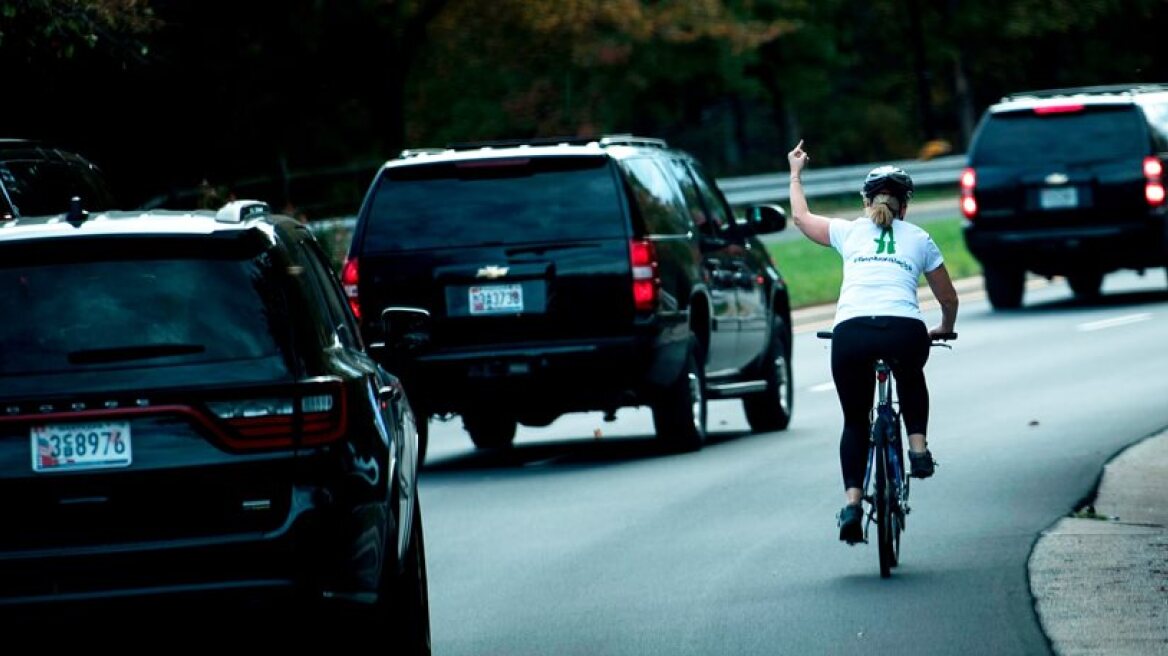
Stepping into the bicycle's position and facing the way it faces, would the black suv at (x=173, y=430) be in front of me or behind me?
behind

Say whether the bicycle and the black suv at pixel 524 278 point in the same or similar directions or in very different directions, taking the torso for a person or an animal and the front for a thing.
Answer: same or similar directions

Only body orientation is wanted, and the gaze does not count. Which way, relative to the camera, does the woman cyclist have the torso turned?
away from the camera

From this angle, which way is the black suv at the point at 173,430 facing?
away from the camera

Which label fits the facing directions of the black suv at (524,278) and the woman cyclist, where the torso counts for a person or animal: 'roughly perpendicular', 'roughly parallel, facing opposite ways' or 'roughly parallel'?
roughly parallel

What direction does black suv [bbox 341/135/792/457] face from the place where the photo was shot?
facing away from the viewer

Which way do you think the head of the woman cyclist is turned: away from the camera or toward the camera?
away from the camera

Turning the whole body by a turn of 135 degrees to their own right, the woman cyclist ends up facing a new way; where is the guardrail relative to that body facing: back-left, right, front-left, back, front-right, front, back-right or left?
back-left

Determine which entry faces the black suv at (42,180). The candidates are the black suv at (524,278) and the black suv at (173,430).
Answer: the black suv at (173,430)

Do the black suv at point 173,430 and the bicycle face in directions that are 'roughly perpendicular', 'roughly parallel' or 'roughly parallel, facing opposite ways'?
roughly parallel

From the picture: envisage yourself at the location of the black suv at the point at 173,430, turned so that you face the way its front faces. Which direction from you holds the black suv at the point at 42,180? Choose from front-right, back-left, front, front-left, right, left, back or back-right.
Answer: front

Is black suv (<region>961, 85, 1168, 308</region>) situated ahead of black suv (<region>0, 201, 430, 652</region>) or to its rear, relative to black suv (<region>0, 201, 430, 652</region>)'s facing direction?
ahead

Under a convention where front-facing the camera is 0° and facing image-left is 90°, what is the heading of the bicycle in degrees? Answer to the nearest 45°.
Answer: approximately 180°

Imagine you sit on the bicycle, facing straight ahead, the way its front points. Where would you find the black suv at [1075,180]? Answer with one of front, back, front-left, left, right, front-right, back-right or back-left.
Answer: front

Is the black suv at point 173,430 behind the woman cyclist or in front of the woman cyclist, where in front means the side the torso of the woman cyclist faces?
behind
